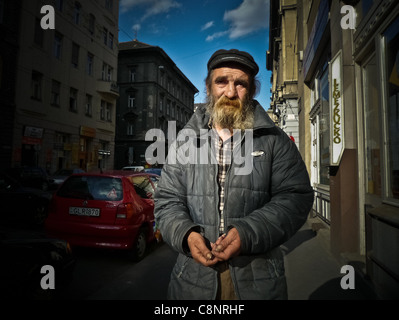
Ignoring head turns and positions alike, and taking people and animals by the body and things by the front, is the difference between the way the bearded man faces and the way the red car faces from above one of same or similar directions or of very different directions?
very different directions

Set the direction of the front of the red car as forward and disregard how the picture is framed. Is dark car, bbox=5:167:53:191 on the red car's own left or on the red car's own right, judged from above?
on the red car's own left

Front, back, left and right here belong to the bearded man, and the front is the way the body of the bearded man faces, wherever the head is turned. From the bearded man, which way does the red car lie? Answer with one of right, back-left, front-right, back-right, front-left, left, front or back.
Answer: back-right

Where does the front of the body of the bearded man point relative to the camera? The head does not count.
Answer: toward the camera

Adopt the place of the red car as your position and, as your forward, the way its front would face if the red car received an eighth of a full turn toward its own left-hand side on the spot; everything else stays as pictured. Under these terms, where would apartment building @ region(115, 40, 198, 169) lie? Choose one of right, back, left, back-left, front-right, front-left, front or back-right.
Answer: front

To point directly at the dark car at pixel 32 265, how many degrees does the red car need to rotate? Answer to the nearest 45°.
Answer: approximately 180°

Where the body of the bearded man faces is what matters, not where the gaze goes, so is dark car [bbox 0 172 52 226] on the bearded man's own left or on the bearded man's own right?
on the bearded man's own right

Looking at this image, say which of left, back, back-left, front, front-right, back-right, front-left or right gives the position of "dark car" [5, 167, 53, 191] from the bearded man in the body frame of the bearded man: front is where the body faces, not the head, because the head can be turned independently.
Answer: back-right

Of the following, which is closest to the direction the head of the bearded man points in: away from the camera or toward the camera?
toward the camera

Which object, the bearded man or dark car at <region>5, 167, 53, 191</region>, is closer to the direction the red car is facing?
the dark car

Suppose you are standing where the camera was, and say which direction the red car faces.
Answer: facing away from the viewer and to the right of the viewer

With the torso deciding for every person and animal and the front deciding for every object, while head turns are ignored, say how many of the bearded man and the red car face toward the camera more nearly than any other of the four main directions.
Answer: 1

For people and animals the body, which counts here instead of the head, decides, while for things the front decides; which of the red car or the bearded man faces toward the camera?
the bearded man
